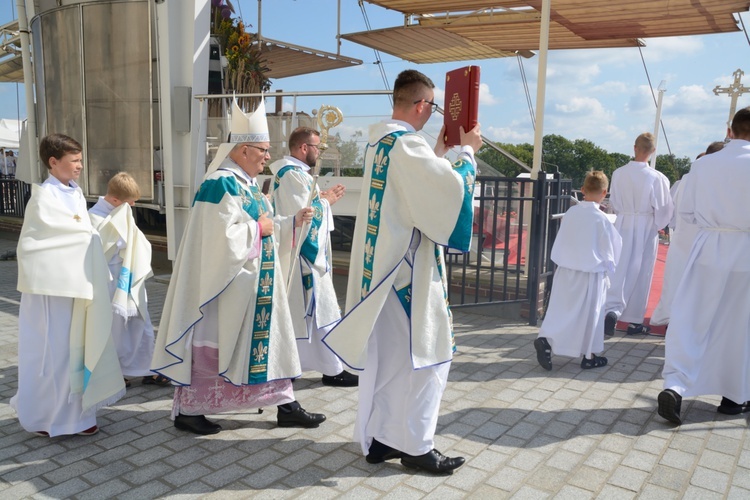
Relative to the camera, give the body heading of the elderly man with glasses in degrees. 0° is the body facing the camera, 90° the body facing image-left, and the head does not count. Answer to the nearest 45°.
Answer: approximately 270°

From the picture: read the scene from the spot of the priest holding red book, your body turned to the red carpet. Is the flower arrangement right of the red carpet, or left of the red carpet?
left

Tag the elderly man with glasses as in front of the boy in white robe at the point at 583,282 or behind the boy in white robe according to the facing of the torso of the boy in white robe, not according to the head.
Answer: behind

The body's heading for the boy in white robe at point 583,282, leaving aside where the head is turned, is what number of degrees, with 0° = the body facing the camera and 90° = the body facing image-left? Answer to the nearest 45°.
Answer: approximately 225°

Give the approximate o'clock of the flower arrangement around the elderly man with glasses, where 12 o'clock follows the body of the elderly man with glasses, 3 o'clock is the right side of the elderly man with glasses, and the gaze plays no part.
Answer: The flower arrangement is roughly at 9 o'clock from the elderly man with glasses.

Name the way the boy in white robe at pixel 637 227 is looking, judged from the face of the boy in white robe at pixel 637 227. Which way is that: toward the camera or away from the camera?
away from the camera

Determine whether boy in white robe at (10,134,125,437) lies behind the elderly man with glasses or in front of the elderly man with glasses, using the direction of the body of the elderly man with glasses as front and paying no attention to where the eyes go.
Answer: behind
